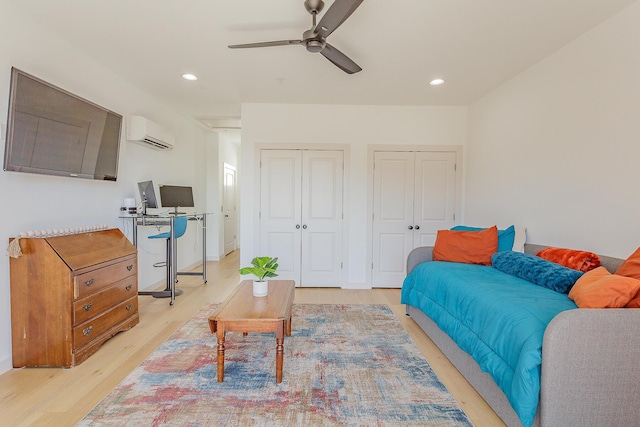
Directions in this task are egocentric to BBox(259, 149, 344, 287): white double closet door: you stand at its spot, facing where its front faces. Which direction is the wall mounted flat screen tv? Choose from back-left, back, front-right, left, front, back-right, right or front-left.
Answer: front-right

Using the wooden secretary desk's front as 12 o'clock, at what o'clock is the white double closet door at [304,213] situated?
The white double closet door is roughly at 10 o'clock from the wooden secretary desk.

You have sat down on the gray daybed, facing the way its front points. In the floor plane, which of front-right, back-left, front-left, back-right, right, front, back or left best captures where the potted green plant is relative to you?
front-right

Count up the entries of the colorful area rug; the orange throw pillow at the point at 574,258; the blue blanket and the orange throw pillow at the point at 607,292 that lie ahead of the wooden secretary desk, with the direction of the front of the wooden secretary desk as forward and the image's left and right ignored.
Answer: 4

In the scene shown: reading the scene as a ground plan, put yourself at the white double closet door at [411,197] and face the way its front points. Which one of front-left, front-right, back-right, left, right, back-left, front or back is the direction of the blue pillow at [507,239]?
front-left

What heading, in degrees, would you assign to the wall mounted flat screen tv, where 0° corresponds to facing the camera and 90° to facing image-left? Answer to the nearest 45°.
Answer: approximately 315°

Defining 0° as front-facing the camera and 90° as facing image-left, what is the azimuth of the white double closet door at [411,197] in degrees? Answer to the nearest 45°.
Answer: approximately 0°

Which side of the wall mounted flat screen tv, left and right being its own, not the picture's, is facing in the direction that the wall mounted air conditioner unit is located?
left

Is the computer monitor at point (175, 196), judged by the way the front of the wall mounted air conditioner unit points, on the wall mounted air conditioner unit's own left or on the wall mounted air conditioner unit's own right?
on the wall mounted air conditioner unit's own left

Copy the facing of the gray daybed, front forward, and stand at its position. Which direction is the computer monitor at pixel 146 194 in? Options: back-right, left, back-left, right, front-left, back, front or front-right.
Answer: front-right

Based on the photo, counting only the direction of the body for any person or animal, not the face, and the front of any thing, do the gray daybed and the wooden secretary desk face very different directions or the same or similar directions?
very different directions

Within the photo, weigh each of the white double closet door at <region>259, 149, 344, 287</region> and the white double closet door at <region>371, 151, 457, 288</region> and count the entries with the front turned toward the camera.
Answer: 2

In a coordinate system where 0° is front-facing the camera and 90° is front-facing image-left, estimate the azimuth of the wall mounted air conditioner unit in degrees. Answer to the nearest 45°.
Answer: approximately 315°

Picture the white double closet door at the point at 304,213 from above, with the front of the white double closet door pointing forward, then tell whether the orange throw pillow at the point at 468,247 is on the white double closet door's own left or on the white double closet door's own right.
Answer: on the white double closet door's own left

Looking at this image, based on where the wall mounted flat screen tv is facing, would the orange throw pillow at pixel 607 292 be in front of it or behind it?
in front

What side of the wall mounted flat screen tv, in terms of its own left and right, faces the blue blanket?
front

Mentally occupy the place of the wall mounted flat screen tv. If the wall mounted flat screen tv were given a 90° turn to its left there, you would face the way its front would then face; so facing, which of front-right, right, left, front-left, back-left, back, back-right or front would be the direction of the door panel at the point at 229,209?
front

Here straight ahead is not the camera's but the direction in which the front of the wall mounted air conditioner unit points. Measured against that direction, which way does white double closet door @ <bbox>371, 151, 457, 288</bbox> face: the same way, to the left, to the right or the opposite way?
to the right
